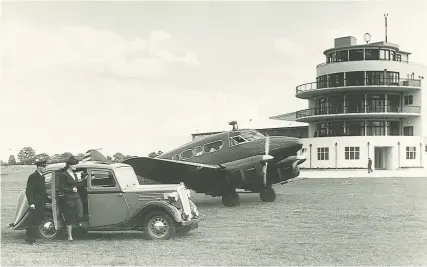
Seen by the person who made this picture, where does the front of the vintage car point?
facing to the right of the viewer

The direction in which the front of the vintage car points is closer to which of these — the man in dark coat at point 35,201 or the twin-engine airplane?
the twin-engine airplane

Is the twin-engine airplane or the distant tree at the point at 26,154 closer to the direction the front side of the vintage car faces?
the twin-engine airplane

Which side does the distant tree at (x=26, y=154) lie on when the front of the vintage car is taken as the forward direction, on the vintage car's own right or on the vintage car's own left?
on the vintage car's own left

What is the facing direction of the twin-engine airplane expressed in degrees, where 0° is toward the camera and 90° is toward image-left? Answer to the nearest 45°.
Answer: approximately 315°
